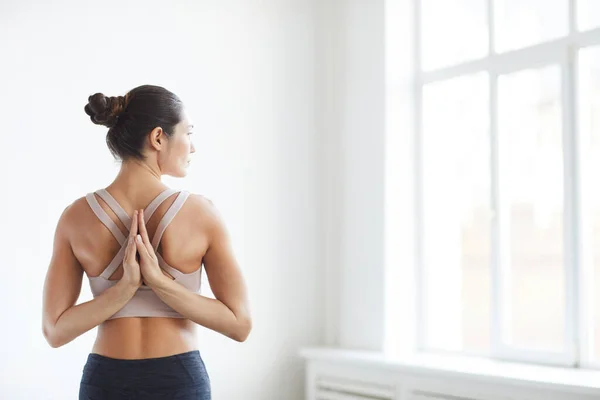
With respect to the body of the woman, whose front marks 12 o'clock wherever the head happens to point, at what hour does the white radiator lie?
The white radiator is roughly at 1 o'clock from the woman.

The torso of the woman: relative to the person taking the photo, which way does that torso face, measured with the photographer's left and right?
facing away from the viewer

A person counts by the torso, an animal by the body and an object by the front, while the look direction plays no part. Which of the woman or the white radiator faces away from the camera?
the woman

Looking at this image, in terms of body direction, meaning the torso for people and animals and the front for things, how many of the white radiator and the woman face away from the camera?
1

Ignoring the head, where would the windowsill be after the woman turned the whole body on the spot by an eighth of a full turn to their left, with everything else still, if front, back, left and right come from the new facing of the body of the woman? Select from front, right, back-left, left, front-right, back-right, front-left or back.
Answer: right

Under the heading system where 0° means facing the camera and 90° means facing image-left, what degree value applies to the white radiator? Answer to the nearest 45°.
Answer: approximately 45°
